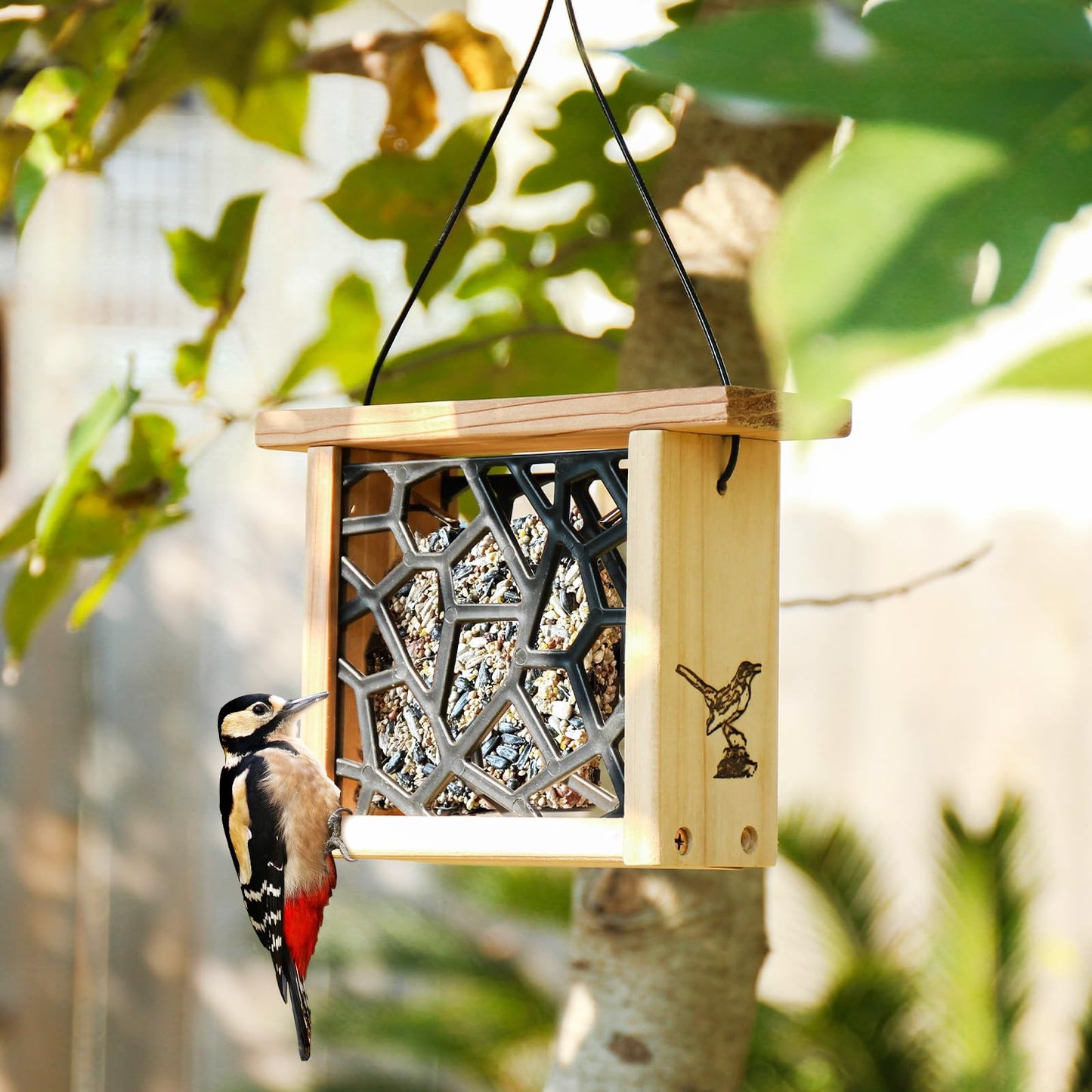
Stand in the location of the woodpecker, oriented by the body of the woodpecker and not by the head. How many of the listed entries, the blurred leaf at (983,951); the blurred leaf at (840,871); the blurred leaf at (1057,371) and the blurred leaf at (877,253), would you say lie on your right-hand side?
2

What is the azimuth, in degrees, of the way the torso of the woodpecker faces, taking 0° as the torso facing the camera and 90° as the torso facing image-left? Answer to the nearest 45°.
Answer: approximately 270°

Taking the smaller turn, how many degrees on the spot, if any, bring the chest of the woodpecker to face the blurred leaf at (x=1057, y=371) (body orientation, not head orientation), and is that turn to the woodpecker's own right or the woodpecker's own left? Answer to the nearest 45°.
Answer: approximately 90° to the woodpecker's own right

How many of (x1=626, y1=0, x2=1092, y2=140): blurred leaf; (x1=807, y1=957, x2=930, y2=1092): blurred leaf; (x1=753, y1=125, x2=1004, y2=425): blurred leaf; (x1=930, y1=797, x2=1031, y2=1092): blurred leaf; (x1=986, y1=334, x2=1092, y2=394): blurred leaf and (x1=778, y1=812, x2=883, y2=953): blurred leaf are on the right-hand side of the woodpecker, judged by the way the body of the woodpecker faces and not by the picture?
3
